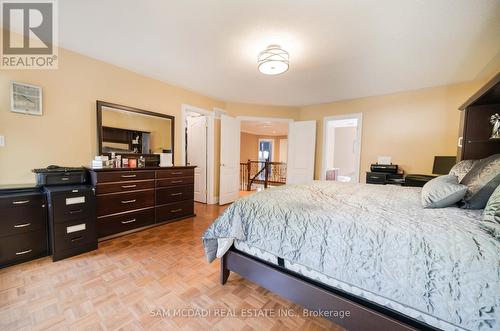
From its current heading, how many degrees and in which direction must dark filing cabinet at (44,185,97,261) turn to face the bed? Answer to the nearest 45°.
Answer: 0° — it already faces it

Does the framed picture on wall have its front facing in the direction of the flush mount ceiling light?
yes

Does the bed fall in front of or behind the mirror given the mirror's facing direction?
in front

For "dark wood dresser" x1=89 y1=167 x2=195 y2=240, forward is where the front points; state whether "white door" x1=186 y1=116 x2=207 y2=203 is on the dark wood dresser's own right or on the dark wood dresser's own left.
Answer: on the dark wood dresser's own left

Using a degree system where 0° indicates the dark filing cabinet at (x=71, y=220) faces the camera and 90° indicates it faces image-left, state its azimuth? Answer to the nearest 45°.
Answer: approximately 315°

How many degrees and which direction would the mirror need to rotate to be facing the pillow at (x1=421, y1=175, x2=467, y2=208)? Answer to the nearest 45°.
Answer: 0° — it already faces it

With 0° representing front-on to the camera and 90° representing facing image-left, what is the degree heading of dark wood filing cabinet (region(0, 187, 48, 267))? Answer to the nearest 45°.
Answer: approximately 315°

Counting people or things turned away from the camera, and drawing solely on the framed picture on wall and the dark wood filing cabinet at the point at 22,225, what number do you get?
0

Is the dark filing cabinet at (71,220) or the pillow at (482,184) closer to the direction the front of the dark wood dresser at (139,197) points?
the pillow

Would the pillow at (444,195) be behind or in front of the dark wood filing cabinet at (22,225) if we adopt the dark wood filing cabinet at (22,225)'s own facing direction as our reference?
in front

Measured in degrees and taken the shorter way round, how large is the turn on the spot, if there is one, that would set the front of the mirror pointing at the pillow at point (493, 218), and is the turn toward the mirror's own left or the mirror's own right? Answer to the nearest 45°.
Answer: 0° — it already faces it

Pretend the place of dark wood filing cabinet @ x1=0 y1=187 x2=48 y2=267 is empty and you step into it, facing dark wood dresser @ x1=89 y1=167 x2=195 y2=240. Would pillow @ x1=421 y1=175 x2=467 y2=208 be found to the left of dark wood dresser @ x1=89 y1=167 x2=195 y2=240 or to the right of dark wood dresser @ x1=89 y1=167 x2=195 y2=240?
right
